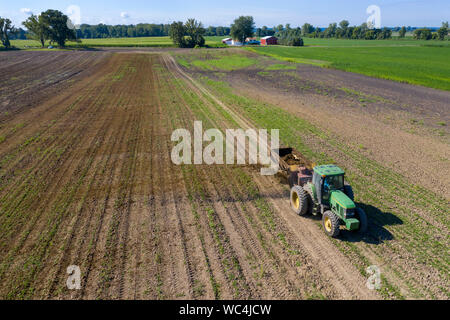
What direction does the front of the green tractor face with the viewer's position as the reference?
facing the viewer and to the right of the viewer
